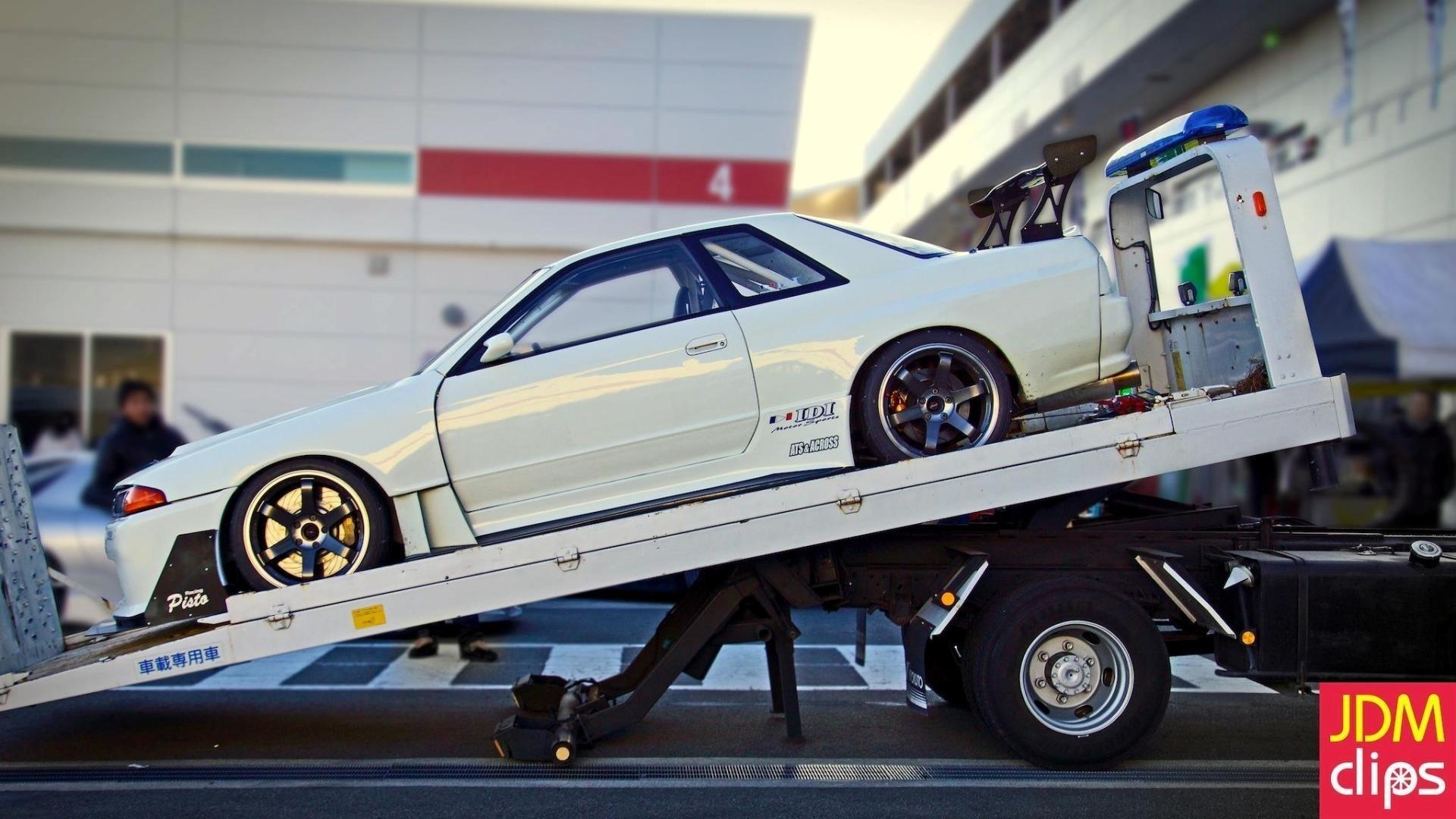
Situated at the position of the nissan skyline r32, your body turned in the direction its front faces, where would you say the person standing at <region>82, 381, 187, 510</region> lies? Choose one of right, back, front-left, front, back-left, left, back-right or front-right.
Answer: front-right

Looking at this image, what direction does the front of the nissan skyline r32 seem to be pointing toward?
to the viewer's left

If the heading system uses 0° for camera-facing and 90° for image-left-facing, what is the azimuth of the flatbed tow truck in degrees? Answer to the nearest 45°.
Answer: approximately 270°

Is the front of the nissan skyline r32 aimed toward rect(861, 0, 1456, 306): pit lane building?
no

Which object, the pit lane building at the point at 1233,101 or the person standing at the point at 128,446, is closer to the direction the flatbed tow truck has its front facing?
the pit lane building

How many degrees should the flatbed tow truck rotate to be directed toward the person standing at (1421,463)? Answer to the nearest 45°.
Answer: approximately 45° to its left

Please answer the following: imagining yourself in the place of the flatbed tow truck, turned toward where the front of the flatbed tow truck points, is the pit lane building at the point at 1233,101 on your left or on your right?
on your left

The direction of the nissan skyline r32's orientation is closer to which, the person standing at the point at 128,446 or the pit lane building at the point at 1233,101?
the person standing

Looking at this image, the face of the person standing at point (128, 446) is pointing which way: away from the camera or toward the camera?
toward the camera

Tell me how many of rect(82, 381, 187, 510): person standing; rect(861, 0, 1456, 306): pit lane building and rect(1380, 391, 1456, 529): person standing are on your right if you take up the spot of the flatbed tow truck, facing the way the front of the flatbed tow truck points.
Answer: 0
